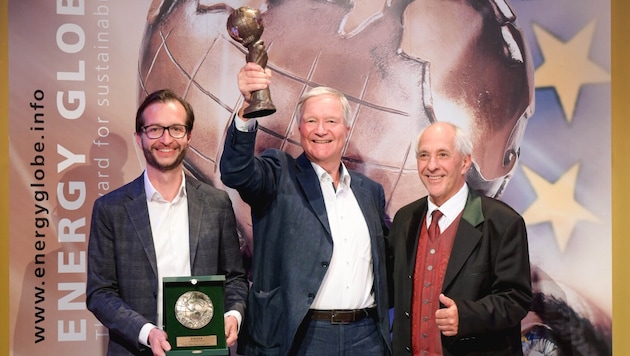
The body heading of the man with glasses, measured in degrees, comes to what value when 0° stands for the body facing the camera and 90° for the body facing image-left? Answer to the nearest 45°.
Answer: approximately 0°
